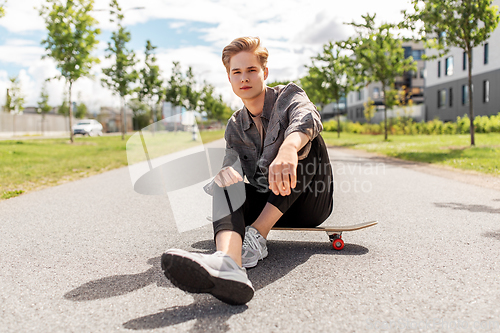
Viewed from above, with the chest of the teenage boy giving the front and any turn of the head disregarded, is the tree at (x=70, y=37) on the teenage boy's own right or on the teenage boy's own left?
on the teenage boy's own right

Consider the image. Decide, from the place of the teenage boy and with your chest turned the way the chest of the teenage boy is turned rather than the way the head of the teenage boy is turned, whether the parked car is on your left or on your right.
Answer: on your right

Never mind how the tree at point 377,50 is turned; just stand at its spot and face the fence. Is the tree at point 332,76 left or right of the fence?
right

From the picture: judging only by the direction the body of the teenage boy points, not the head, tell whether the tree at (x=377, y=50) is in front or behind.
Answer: behind

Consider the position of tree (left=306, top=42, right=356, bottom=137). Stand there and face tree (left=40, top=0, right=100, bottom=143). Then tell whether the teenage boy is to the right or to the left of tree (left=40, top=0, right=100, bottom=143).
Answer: left

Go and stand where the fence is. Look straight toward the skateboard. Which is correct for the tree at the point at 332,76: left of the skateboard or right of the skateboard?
left

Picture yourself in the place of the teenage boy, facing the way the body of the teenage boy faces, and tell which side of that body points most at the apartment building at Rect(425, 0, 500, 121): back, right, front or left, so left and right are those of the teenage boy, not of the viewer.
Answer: back

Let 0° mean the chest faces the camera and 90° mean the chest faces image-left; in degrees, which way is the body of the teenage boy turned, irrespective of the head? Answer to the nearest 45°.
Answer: approximately 45°
